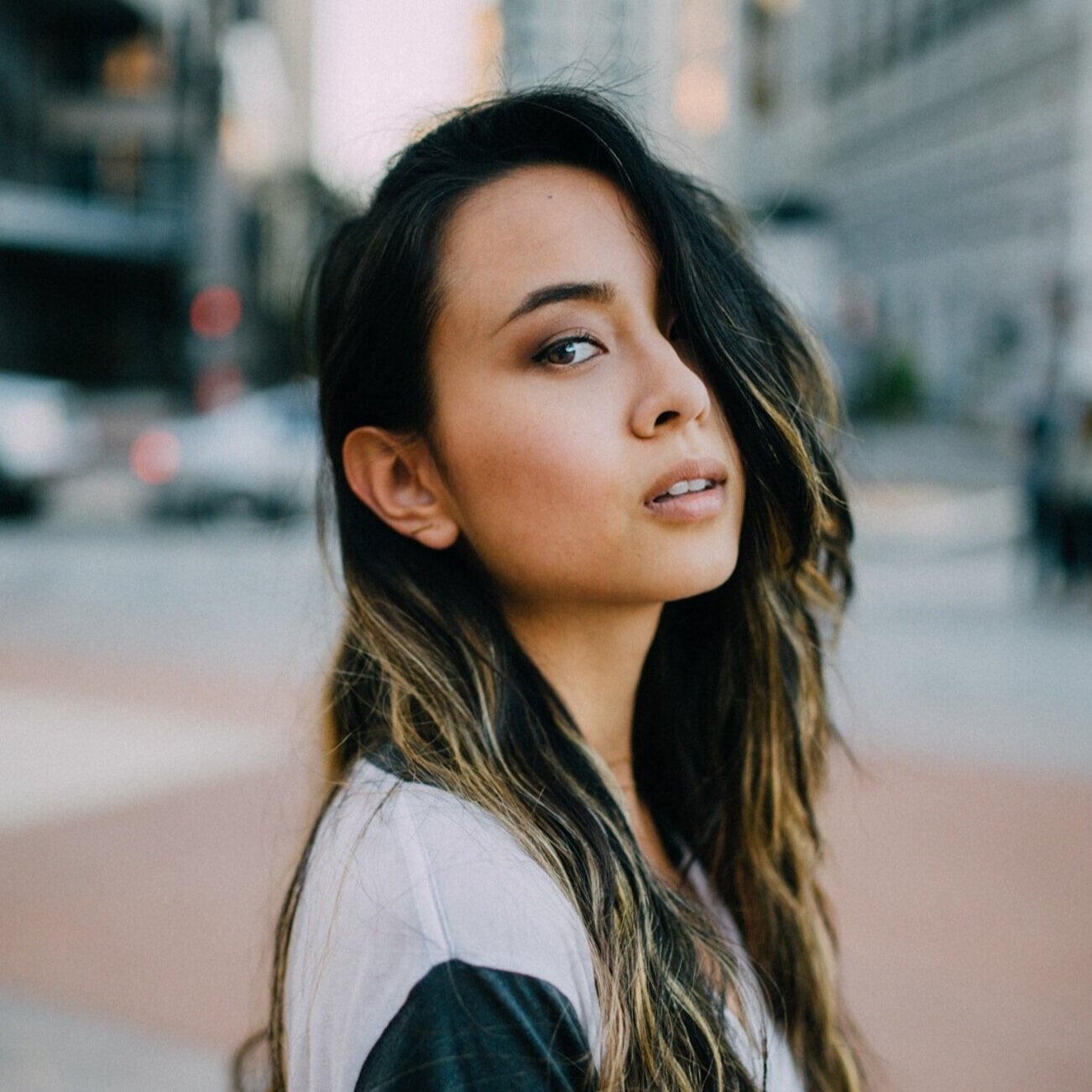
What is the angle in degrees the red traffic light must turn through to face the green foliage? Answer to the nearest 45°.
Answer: approximately 90° to its left

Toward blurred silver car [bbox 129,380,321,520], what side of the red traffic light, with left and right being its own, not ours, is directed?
front

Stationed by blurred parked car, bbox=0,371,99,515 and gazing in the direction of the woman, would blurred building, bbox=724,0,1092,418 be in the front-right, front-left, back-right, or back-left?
back-left

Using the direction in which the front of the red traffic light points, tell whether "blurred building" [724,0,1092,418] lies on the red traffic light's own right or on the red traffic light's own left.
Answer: on the red traffic light's own left

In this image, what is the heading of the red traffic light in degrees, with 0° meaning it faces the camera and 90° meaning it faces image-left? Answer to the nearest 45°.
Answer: approximately 0°

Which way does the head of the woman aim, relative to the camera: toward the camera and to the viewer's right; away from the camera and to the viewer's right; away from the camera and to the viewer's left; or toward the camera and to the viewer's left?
toward the camera and to the viewer's right
